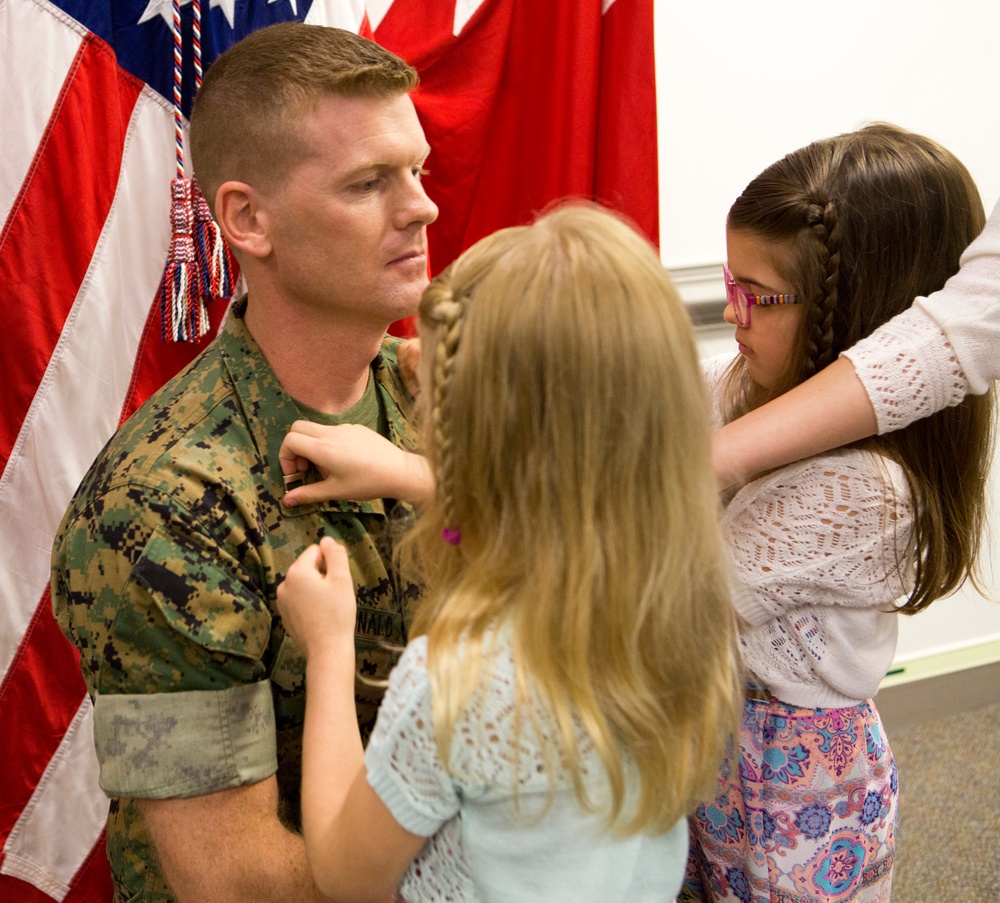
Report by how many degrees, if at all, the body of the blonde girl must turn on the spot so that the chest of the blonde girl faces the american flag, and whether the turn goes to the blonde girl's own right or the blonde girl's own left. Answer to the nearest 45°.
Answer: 0° — they already face it

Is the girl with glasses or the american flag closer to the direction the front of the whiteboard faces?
the girl with glasses

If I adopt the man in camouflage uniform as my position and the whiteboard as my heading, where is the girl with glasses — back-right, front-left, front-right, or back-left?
front-right

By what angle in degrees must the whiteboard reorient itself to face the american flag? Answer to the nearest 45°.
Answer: approximately 45° to its right

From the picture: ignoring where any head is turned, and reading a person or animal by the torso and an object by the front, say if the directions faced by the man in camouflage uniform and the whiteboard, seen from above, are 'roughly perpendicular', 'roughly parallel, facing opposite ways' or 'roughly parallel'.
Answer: roughly perpendicular

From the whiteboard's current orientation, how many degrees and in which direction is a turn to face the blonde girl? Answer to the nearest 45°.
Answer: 0° — it already faces them

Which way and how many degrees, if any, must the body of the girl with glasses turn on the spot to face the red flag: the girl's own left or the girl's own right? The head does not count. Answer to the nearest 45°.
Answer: approximately 45° to the girl's own right

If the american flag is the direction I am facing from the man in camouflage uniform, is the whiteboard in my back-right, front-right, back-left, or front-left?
front-right

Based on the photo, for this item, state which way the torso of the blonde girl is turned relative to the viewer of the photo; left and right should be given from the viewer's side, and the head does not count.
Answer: facing away from the viewer and to the left of the viewer

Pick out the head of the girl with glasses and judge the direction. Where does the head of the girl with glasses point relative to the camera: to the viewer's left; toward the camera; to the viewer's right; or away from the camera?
to the viewer's left

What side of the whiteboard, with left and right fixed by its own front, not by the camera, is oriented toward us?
front

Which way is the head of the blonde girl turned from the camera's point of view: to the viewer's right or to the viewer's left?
to the viewer's left

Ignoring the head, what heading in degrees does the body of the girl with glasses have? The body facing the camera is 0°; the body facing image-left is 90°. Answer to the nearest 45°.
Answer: approximately 90°

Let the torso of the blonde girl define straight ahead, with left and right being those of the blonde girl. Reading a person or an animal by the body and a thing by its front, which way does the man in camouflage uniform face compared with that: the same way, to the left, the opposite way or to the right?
the opposite way

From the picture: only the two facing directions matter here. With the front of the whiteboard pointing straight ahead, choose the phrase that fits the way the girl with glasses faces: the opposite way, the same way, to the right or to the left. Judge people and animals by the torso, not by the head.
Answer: to the right

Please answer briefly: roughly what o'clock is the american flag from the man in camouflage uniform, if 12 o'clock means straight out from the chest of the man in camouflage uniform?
The american flag is roughly at 7 o'clock from the man in camouflage uniform.
